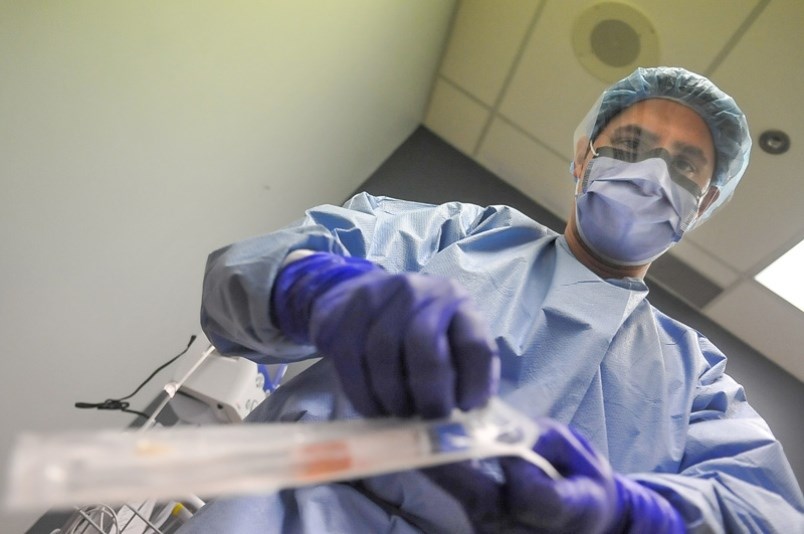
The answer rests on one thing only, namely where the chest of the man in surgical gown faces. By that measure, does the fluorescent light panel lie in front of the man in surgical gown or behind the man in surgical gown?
behind

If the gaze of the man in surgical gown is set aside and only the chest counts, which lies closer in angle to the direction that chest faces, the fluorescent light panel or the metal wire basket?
the metal wire basket

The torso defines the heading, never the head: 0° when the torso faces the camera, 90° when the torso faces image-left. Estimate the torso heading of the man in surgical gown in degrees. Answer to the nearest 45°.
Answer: approximately 0°

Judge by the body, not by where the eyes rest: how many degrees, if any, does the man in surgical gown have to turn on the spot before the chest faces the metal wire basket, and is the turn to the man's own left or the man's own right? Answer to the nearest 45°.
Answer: approximately 45° to the man's own right

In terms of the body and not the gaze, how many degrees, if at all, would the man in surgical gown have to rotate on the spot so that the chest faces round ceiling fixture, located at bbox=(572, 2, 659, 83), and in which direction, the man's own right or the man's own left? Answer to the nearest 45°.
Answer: approximately 180°

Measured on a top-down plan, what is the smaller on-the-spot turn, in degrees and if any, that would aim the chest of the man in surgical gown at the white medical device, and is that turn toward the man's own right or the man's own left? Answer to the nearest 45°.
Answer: approximately 90° to the man's own right
